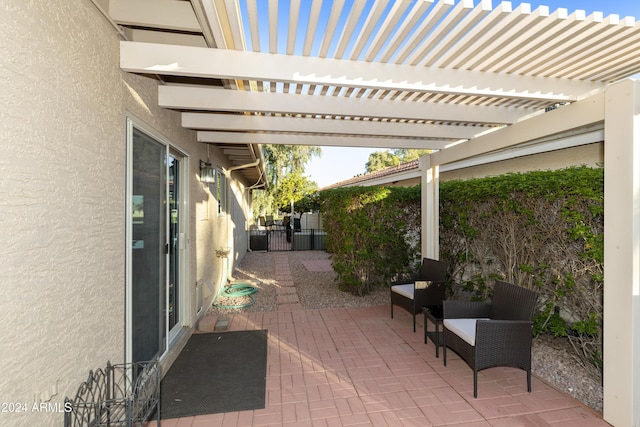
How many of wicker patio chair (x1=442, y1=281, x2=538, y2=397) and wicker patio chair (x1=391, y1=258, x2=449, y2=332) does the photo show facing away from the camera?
0

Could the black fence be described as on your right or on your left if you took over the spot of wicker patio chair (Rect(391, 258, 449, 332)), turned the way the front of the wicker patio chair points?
on your right

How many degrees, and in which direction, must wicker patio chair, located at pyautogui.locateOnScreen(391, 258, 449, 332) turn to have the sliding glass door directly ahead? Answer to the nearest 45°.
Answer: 0° — it already faces it

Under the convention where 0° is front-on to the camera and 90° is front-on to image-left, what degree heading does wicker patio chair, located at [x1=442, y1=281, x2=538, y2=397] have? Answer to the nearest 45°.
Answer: approximately 45°

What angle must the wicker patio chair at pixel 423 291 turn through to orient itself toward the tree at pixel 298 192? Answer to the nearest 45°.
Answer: approximately 90° to its right

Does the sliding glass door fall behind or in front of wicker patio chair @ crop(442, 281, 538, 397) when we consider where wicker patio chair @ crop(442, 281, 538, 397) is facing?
in front

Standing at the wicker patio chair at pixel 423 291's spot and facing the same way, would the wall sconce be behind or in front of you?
in front

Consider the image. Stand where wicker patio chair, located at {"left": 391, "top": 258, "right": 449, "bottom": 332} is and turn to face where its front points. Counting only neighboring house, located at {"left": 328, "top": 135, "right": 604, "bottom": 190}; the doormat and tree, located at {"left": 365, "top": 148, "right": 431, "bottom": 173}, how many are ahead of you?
1
